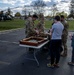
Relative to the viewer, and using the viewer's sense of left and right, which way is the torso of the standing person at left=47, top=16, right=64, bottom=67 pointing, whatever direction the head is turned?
facing away from the viewer and to the left of the viewer

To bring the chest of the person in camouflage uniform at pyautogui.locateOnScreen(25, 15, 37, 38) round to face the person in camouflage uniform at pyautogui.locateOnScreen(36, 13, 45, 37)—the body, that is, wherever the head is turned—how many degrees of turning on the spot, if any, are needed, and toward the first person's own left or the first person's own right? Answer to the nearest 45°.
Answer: approximately 45° to the first person's own left

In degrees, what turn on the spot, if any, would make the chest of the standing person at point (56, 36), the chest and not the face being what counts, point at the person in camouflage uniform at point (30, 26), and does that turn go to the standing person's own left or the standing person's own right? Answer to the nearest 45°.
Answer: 0° — they already face them
